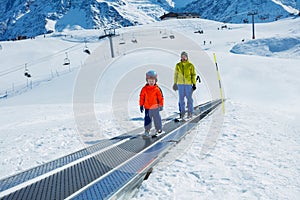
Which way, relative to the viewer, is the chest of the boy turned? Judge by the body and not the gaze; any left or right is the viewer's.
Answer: facing the viewer

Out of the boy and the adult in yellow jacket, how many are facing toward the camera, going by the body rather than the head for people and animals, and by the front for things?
2

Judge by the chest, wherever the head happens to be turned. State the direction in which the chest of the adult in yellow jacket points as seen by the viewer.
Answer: toward the camera

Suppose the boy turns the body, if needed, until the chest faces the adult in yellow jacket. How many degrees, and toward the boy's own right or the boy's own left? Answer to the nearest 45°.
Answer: approximately 135° to the boy's own left

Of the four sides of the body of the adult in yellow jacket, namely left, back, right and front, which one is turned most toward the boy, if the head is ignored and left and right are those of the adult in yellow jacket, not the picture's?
front

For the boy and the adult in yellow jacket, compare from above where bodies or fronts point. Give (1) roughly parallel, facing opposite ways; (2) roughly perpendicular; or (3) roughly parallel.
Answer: roughly parallel
